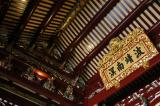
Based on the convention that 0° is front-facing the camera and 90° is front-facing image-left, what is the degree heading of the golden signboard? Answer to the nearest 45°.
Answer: approximately 45°

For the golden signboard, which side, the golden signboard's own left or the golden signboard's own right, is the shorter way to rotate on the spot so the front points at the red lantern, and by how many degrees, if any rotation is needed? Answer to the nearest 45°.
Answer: approximately 45° to the golden signboard's own right
